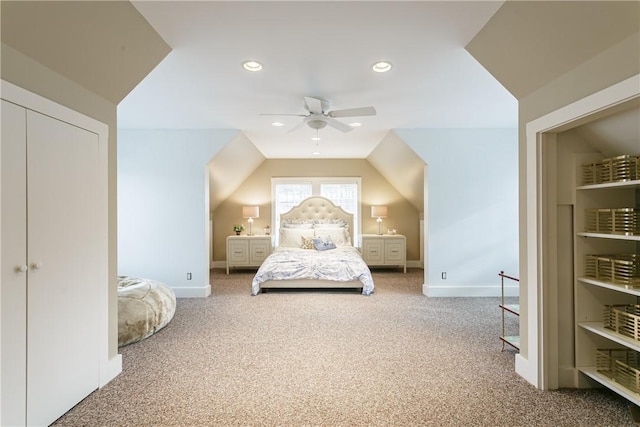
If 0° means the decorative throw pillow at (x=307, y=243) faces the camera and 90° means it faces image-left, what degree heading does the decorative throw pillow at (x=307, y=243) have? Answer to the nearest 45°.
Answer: approximately 0°

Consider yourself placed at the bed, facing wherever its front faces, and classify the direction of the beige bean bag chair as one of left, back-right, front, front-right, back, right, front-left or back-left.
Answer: front-right

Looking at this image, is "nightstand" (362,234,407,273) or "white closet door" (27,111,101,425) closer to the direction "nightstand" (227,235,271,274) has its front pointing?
the white closet door

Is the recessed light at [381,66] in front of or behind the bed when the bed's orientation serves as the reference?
in front

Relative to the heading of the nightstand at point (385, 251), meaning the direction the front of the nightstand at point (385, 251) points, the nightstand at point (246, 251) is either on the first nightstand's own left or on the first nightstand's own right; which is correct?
on the first nightstand's own right

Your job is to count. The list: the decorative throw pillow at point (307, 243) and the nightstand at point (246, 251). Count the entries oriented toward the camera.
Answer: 2

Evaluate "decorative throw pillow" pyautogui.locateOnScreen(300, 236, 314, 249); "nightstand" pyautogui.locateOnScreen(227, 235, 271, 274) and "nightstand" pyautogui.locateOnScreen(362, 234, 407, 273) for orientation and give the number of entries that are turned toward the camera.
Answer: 3

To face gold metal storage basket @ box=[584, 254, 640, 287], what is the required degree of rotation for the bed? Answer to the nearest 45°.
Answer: approximately 45° to its left

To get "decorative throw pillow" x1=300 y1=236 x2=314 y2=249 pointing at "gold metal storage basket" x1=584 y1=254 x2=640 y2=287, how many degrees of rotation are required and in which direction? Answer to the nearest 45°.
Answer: approximately 45° to its left
